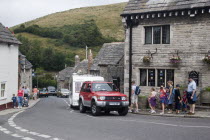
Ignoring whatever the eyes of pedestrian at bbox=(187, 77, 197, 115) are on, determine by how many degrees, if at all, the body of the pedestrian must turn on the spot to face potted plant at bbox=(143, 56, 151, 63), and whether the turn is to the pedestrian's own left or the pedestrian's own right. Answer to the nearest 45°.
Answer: approximately 45° to the pedestrian's own right

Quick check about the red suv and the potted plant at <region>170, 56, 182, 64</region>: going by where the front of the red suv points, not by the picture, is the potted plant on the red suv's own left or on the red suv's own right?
on the red suv's own left

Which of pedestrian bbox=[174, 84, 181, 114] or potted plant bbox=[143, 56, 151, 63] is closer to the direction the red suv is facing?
the pedestrian

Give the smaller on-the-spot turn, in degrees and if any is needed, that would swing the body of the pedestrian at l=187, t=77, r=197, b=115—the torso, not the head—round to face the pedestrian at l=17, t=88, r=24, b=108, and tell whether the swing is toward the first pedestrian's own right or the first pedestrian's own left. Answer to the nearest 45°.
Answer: approximately 45° to the first pedestrian's own right

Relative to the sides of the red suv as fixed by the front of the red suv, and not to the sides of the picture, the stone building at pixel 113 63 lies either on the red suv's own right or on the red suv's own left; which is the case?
on the red suv's own left

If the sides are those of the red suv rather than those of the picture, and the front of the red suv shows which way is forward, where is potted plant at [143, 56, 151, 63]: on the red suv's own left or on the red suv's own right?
on the red suv's own left

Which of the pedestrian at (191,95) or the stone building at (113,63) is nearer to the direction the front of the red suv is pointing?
the pedestrian

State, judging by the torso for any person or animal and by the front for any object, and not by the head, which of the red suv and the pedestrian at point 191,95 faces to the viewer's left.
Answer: the pedestrian

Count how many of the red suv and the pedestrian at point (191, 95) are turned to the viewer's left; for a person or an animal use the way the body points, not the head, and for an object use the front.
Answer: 1

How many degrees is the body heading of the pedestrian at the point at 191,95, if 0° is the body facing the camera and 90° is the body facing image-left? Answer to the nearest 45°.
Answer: approximately 90°

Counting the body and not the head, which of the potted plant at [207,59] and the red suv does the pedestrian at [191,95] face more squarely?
the red suv

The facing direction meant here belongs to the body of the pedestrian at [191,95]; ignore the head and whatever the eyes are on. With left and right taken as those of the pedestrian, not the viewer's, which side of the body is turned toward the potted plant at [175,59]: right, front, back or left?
right
